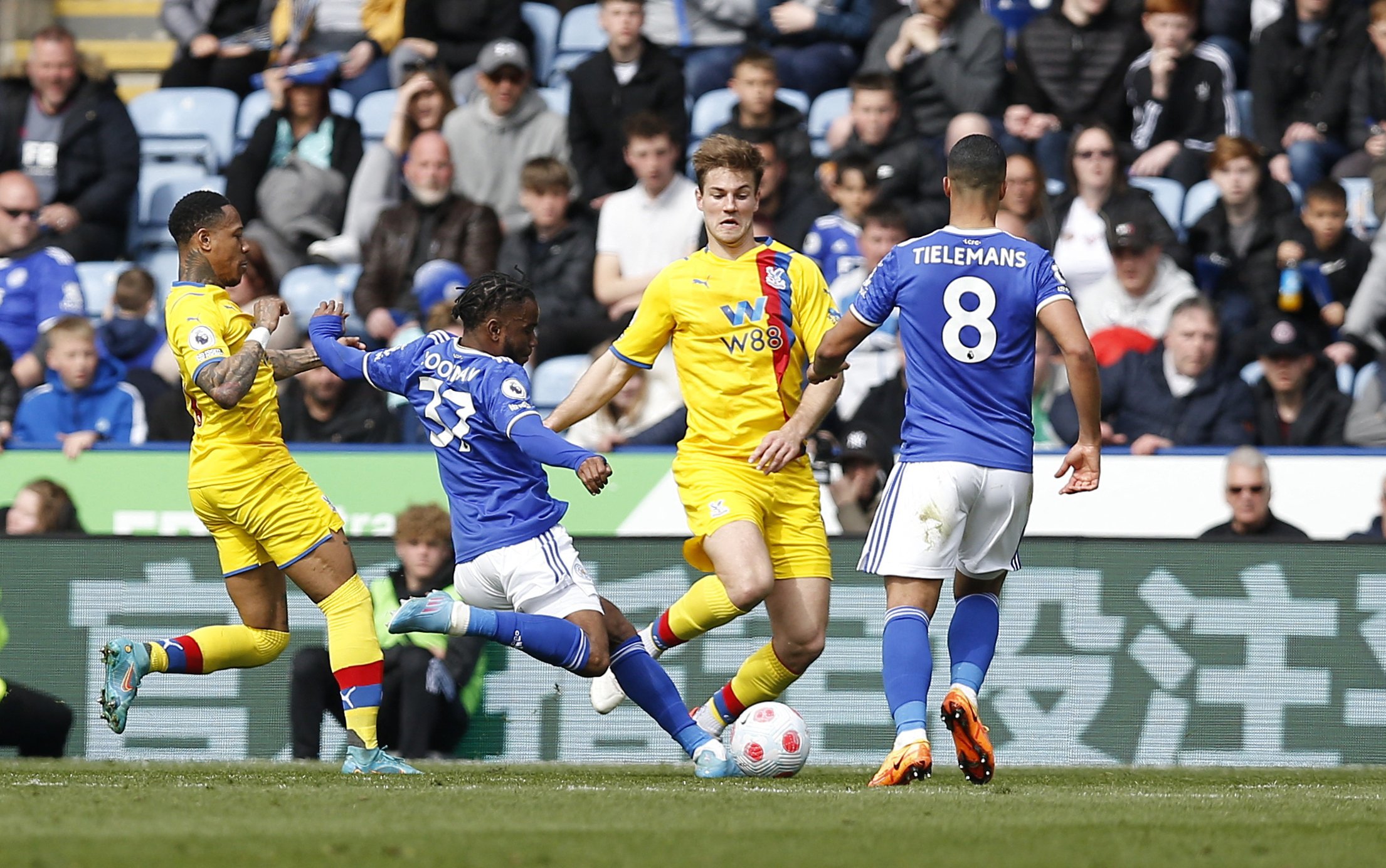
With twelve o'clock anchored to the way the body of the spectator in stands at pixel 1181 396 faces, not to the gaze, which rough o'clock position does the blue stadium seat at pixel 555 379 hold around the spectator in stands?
The blue stadium seat is roughly at 3 o'clock from the spectator in stands.

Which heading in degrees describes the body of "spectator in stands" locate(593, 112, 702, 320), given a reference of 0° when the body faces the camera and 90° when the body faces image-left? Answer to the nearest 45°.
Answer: approximately 0°

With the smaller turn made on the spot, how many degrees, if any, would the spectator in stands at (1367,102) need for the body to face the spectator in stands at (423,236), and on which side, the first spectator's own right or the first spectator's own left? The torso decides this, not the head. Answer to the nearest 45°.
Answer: approximately 90° to the first spectator's own right

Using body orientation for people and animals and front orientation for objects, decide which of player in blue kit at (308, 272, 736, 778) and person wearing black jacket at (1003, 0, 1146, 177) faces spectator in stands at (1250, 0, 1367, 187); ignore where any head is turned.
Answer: the player in blue kit

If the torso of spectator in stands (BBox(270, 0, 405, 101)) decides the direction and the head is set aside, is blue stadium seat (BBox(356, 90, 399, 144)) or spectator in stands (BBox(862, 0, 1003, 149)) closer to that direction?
the blue stadium seat

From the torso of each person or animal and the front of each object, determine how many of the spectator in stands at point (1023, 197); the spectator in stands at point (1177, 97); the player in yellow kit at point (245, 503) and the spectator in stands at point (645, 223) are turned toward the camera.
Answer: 3

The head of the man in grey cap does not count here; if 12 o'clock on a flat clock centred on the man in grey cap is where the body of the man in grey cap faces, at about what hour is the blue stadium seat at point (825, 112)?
The blue stadium seat is roughly at 9 o'clock from the man in grey cap.

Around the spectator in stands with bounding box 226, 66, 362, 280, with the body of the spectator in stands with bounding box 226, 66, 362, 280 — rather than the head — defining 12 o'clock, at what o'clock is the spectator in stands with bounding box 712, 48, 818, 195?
the spectator in stands with bounding box 712, 48, 818, 195 is roughly at 10 o'clock from the spectator in stands with bounding box 226, 66, 362, 280.

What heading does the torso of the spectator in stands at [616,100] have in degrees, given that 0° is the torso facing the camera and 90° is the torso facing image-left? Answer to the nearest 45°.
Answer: approximately 0°

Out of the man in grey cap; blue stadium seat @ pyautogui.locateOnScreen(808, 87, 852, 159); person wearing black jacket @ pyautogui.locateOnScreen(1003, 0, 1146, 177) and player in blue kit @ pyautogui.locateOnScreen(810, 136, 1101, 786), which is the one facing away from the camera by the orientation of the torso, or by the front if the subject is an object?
the player in blue kit

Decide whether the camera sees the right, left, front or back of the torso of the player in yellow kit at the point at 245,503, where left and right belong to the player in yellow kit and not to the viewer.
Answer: right

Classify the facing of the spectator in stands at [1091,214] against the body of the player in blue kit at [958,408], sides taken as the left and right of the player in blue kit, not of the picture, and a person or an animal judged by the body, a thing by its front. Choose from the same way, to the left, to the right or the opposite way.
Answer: the opposite way

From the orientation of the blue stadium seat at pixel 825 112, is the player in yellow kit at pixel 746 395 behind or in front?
in front

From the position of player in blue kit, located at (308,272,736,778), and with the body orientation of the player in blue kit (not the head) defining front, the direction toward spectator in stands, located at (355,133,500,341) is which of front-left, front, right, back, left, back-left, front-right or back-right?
front-left
